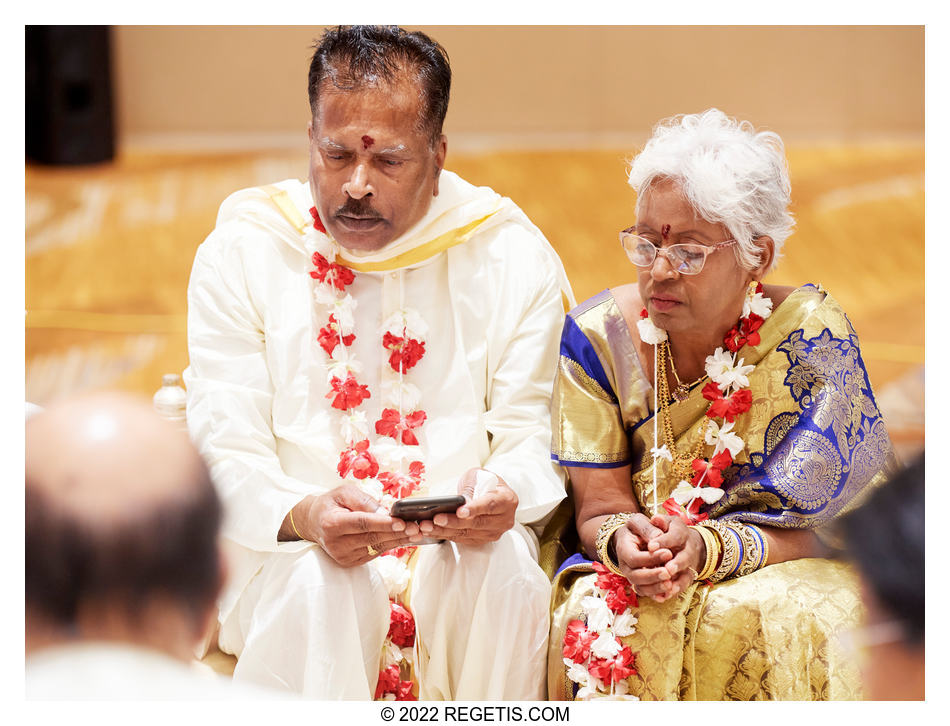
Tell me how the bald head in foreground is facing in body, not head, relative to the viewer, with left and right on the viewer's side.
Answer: facing away from the viewer

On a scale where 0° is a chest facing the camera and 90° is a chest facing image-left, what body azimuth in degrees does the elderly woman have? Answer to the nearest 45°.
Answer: approximately 45°

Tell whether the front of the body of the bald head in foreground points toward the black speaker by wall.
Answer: yes

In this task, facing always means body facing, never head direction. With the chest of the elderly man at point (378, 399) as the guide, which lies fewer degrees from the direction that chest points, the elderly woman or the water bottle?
the elderly woman

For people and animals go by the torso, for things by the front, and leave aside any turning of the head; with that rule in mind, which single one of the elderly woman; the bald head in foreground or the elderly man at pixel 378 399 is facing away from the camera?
the bald head in foreground

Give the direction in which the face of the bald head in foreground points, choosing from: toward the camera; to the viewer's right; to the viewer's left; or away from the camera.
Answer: away from the camera

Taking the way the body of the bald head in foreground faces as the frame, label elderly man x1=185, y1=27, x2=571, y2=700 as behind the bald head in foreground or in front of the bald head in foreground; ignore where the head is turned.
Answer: in front

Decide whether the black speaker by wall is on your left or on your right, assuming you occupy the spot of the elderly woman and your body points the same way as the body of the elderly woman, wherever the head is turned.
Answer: on your right

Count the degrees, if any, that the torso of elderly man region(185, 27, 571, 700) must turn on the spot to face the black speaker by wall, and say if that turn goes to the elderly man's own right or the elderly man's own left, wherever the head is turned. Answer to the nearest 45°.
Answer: approximately 135° to the elderly man's own right

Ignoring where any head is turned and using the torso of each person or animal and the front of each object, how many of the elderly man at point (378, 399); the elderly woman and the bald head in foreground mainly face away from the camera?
1

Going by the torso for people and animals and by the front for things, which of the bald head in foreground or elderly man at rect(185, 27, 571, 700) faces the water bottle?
the bald head in foreground

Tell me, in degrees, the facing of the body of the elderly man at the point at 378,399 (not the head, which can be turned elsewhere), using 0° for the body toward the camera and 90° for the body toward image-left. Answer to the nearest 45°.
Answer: approximately 0°

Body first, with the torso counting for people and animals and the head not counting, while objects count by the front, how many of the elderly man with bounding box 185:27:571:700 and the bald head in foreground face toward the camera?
1

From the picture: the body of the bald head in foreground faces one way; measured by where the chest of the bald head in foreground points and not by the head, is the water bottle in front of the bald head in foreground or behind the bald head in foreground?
in front

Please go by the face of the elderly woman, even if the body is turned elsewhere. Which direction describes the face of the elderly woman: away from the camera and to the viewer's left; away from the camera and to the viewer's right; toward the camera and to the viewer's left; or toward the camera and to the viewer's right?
toward the camera and to the viewer's left
